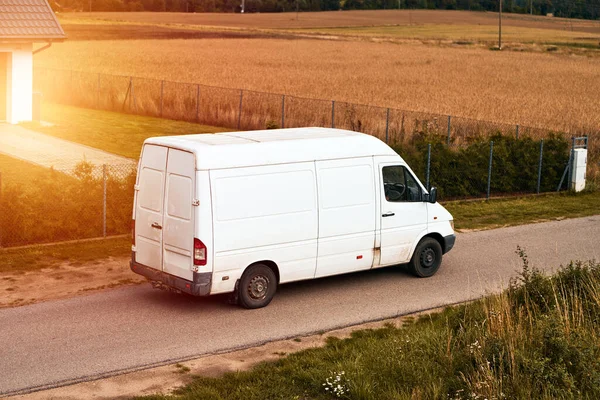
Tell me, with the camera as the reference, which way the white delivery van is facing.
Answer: facing away from the viewer and to the right of the viewer

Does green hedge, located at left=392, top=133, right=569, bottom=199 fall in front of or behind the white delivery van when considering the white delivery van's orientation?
in front

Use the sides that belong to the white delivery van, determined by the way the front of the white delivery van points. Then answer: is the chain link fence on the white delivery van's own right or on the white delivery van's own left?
on the white delivery van's own left
